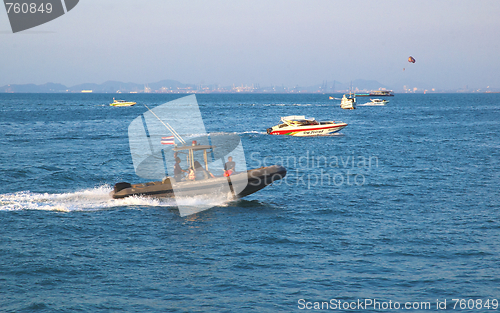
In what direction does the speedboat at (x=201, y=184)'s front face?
to the viewer's right

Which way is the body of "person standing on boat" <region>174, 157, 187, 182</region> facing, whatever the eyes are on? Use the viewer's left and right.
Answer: facing to the right of the viewer
